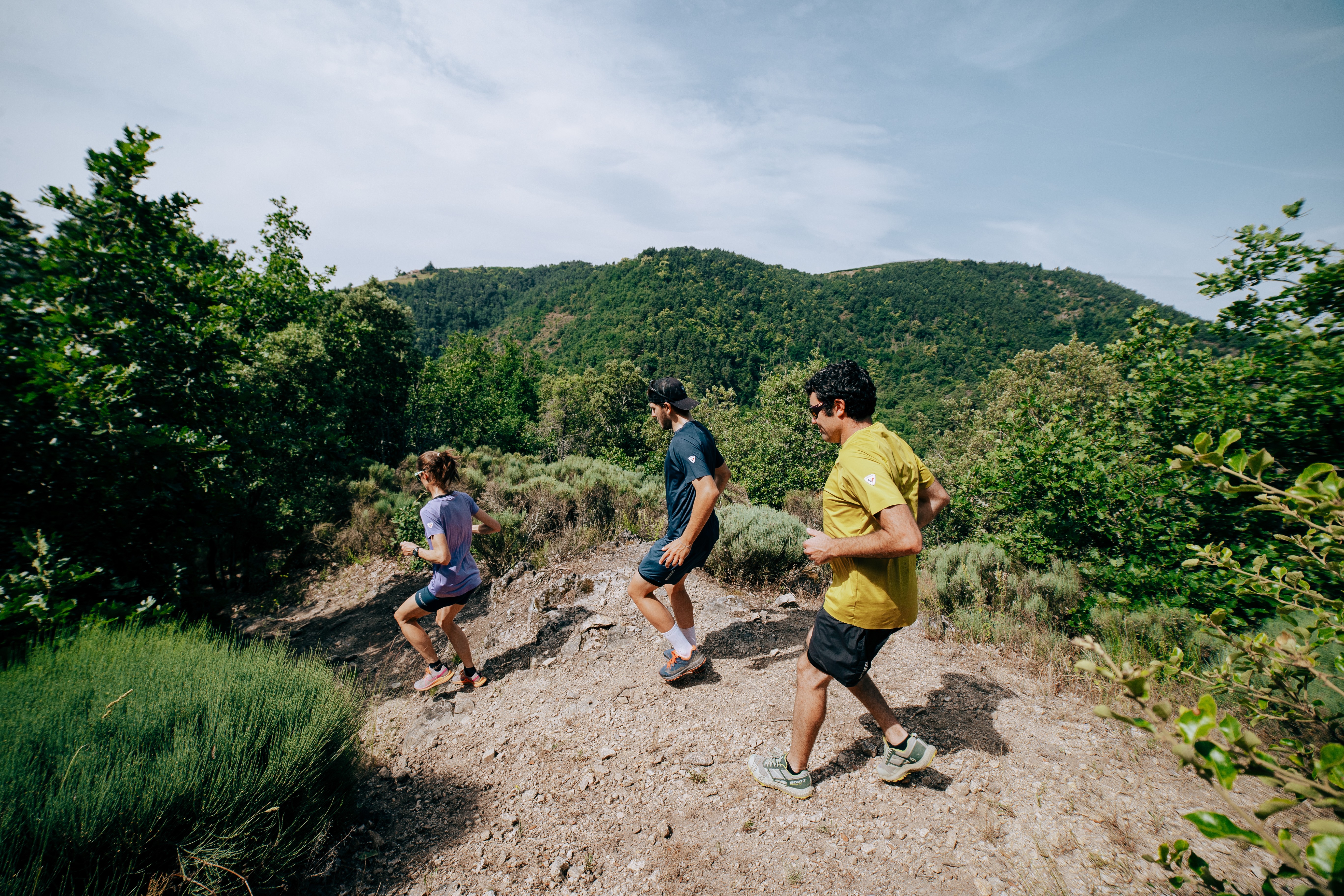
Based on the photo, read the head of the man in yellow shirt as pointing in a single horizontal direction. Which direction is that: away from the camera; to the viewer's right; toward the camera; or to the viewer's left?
to the viewer's left

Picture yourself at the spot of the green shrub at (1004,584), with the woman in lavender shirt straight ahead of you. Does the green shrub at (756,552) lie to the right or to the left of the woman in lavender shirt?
right

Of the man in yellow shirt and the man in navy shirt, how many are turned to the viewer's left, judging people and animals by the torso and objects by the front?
2

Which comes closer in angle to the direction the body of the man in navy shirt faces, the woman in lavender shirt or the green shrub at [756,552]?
the woman in lavender shirt

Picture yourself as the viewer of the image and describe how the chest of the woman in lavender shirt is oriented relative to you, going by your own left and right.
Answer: facing away from the viewer and to the left of the viewer

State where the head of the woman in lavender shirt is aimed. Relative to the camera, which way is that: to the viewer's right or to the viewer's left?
to the viewer's left

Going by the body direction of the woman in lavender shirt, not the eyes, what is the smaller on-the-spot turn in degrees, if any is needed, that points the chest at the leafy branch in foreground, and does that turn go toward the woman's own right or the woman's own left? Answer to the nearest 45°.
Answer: approximately 180°

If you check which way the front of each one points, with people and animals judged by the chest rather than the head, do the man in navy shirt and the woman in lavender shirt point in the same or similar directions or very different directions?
same or similar directions

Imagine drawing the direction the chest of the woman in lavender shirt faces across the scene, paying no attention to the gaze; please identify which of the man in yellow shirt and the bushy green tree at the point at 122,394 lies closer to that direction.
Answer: the bushy green tree

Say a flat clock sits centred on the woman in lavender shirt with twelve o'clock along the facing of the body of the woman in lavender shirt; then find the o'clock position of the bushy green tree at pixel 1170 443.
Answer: The bushy green tree is roughly at 5 o'clock from the woman in lavender shirt.

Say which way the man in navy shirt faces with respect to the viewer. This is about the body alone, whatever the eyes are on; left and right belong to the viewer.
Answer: facing to the left of the viewer

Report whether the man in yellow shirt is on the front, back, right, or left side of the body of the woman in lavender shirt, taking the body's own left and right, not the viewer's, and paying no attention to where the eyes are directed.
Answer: back

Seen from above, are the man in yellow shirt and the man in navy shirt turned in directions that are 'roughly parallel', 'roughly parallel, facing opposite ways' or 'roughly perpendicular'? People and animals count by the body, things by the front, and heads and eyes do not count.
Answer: roughly parallel

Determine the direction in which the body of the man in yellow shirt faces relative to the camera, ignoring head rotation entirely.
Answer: to the viewer's left
